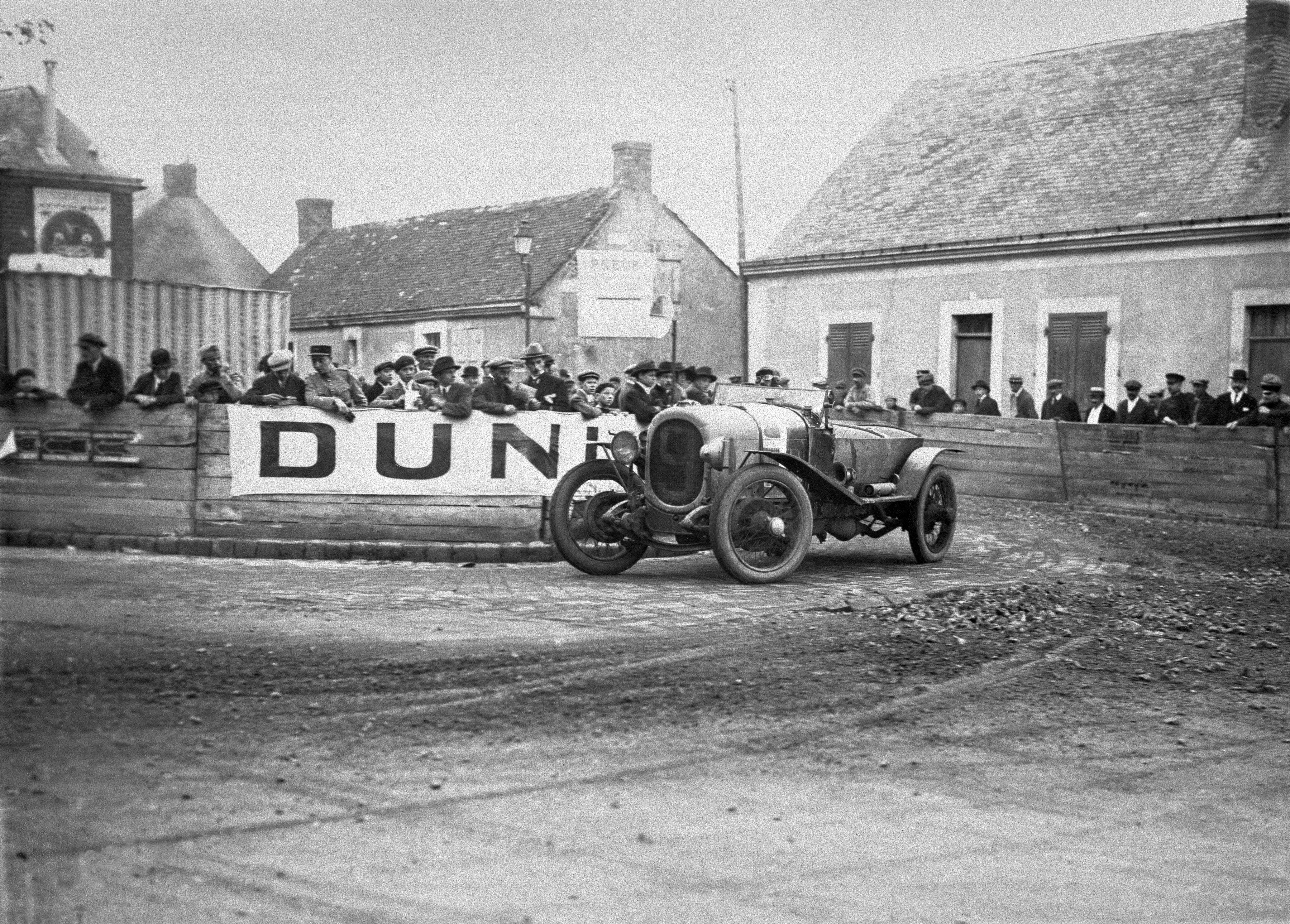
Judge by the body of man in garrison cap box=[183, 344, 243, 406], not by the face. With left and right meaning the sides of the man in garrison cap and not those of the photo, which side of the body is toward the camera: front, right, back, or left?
front

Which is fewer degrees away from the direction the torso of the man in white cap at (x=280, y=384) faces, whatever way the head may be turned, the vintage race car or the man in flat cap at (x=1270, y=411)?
the vintage race car

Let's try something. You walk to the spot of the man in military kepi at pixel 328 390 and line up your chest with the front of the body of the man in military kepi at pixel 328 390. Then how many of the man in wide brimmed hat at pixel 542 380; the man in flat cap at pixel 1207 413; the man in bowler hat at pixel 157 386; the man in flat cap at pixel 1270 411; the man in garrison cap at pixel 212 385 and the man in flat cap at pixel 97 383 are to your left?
3

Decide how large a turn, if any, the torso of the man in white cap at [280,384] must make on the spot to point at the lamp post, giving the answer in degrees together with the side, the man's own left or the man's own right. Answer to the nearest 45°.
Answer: approximately 180°

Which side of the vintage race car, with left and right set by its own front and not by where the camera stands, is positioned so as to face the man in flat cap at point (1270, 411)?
back

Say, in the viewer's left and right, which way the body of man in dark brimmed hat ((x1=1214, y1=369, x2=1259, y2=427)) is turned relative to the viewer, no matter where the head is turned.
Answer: facing the viewer

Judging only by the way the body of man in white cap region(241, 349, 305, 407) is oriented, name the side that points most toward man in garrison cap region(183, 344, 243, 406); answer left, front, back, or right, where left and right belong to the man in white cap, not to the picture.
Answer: right

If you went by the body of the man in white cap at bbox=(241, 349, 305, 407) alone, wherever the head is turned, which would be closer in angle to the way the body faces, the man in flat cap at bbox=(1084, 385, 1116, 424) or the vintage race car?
the vintage race car

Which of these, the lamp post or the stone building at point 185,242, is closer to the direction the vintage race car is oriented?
the stone building

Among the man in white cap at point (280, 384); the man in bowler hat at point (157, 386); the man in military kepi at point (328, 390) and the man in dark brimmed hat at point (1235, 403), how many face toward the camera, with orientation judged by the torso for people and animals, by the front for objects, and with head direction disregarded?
4

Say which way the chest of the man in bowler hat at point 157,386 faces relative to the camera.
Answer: toward the camera

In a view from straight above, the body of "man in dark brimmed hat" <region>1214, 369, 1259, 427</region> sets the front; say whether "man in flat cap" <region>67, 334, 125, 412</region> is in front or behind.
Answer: in front
